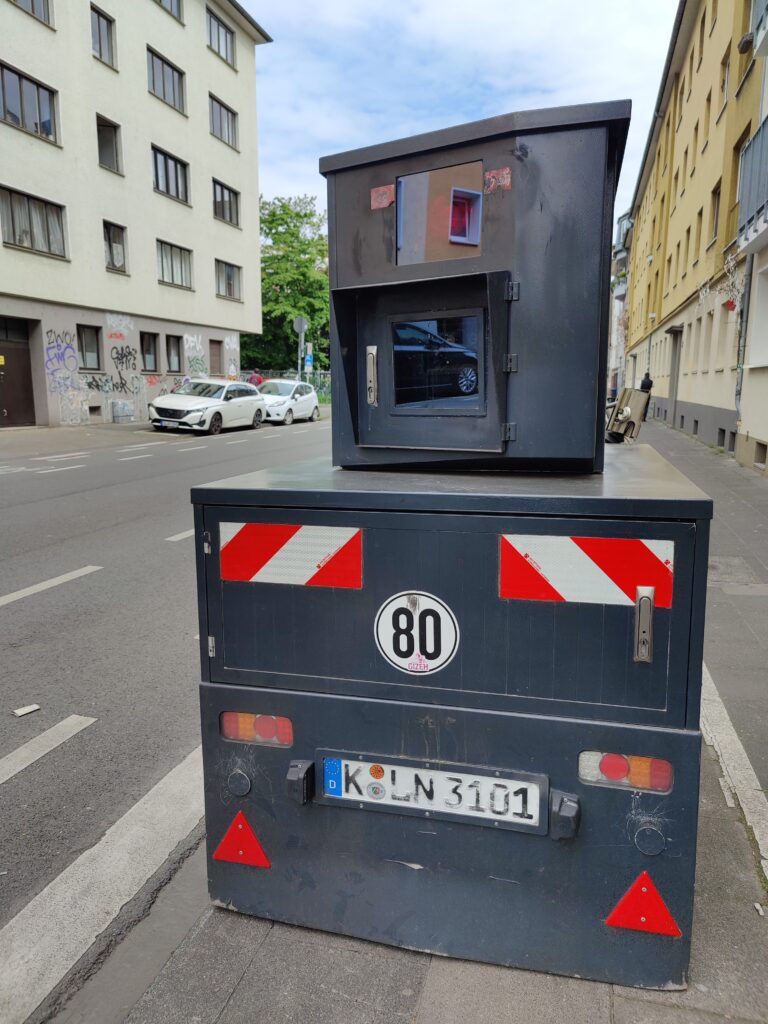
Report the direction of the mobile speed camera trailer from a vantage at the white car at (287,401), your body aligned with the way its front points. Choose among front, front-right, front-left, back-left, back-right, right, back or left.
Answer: front-left

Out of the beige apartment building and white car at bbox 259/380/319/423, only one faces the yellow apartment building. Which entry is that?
the beige apartment building

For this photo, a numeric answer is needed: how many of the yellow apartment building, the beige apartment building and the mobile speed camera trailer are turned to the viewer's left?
1

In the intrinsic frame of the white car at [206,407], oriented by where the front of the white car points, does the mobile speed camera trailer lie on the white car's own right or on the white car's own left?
on the white car's own left

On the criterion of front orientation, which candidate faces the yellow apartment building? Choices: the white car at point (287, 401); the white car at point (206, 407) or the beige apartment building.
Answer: the beige apartment building

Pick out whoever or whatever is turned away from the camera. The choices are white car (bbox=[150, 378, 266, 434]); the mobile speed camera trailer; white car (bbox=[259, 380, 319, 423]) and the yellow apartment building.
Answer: the mobile speed camera trailer

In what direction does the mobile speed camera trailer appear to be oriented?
away from the camera

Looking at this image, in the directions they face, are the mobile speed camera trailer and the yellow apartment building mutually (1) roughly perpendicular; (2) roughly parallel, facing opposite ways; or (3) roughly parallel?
roughly perpendicular

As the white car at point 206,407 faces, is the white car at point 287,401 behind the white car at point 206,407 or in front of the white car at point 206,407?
behind

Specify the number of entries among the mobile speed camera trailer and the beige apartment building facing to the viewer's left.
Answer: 0

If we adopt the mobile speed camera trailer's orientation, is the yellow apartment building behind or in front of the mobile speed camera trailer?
in front

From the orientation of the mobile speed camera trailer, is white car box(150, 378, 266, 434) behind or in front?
in front

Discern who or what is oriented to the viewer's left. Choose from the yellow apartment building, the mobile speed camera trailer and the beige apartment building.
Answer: the yellow apartment building

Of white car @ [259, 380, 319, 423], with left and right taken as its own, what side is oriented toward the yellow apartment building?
left

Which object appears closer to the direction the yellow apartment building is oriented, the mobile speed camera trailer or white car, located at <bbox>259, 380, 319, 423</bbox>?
the white car

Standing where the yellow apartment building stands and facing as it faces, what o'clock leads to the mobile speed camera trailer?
The mobile speed camera trailer is roughly at 9 o'clock from the yellow apartment building.
